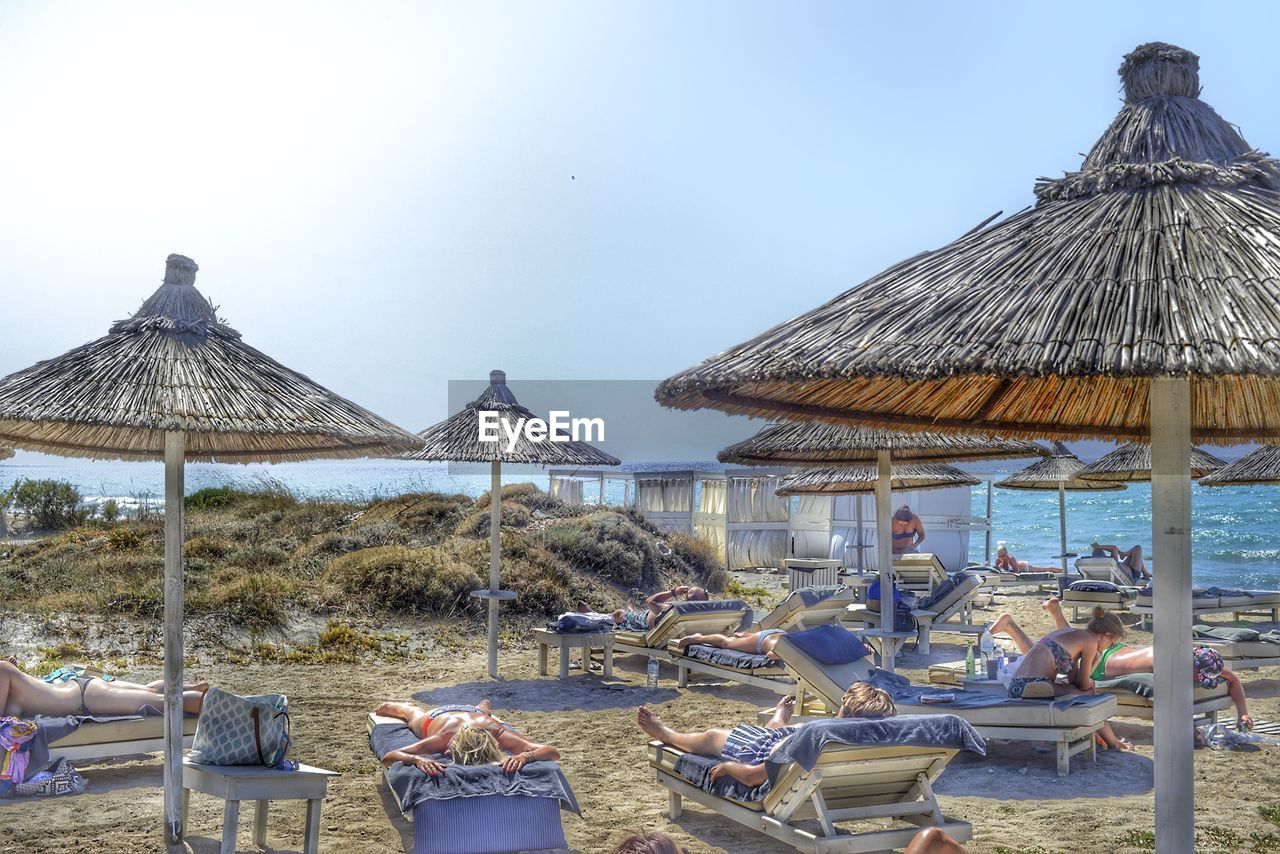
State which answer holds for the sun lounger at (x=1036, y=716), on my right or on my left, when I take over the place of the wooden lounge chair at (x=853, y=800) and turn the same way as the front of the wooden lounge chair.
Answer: on my right

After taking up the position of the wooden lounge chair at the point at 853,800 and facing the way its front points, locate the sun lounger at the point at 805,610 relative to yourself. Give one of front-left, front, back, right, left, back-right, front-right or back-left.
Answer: front-right

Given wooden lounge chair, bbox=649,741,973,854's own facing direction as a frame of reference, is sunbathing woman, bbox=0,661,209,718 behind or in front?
in front

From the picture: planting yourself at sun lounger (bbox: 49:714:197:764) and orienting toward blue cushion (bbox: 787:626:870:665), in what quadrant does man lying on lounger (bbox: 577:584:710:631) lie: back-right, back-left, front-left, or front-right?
front-left

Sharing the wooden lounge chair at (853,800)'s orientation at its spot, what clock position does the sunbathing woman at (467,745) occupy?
The sunbathing woman is roughly at 11 o'clock from the wooden lounge chair.

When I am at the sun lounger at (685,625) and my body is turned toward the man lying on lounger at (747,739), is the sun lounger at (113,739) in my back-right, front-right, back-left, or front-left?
front-right

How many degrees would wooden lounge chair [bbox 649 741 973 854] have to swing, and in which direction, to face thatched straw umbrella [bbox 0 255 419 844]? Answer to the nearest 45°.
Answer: approximately 45° to its left

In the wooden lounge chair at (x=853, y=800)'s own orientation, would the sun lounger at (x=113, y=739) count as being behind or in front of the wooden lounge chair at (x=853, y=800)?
in front

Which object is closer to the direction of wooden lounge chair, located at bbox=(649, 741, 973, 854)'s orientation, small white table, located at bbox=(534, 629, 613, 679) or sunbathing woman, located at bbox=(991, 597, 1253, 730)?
the small white table

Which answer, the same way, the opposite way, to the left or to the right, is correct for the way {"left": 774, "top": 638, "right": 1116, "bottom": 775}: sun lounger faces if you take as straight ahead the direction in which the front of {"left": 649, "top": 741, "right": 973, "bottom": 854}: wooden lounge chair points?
the opposite way

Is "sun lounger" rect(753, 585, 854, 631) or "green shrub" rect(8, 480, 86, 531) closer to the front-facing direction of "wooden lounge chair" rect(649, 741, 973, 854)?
the green shrub

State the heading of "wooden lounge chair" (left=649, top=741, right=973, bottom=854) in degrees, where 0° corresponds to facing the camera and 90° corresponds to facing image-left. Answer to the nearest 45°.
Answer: approximately 135°

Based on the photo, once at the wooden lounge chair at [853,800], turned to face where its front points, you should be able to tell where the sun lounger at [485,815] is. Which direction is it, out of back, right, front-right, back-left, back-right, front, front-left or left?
front-left

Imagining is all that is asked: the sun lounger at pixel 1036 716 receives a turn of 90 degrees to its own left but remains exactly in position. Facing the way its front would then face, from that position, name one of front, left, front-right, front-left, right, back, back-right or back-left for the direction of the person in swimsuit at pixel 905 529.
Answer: front-left

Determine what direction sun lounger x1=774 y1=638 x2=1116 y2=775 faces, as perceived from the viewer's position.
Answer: facing the viewer and to the right of the viewer

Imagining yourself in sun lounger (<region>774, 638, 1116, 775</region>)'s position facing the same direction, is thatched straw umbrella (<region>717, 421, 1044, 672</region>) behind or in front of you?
behind
